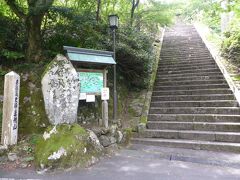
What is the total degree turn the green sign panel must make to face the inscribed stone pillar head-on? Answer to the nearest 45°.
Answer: approximately 45° to its right

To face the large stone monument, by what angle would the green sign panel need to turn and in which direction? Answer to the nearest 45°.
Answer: approximately 45° to its right

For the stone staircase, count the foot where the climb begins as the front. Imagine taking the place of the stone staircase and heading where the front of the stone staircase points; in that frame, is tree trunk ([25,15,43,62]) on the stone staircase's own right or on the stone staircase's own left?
on the stone staircase's own right

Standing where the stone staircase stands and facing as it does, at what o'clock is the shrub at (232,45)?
The shrub is roughly at 7 o'clock from the stone staircase.

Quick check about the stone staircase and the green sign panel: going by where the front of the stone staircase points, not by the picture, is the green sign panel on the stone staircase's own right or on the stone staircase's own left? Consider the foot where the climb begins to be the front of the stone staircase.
on the stone staircase's own right

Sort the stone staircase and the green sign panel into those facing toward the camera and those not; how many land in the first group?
2

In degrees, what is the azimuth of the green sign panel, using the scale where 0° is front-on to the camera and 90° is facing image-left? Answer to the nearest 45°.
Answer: approximately 0°

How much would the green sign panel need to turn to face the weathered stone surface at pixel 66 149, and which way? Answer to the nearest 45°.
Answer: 0° — it already faces it
